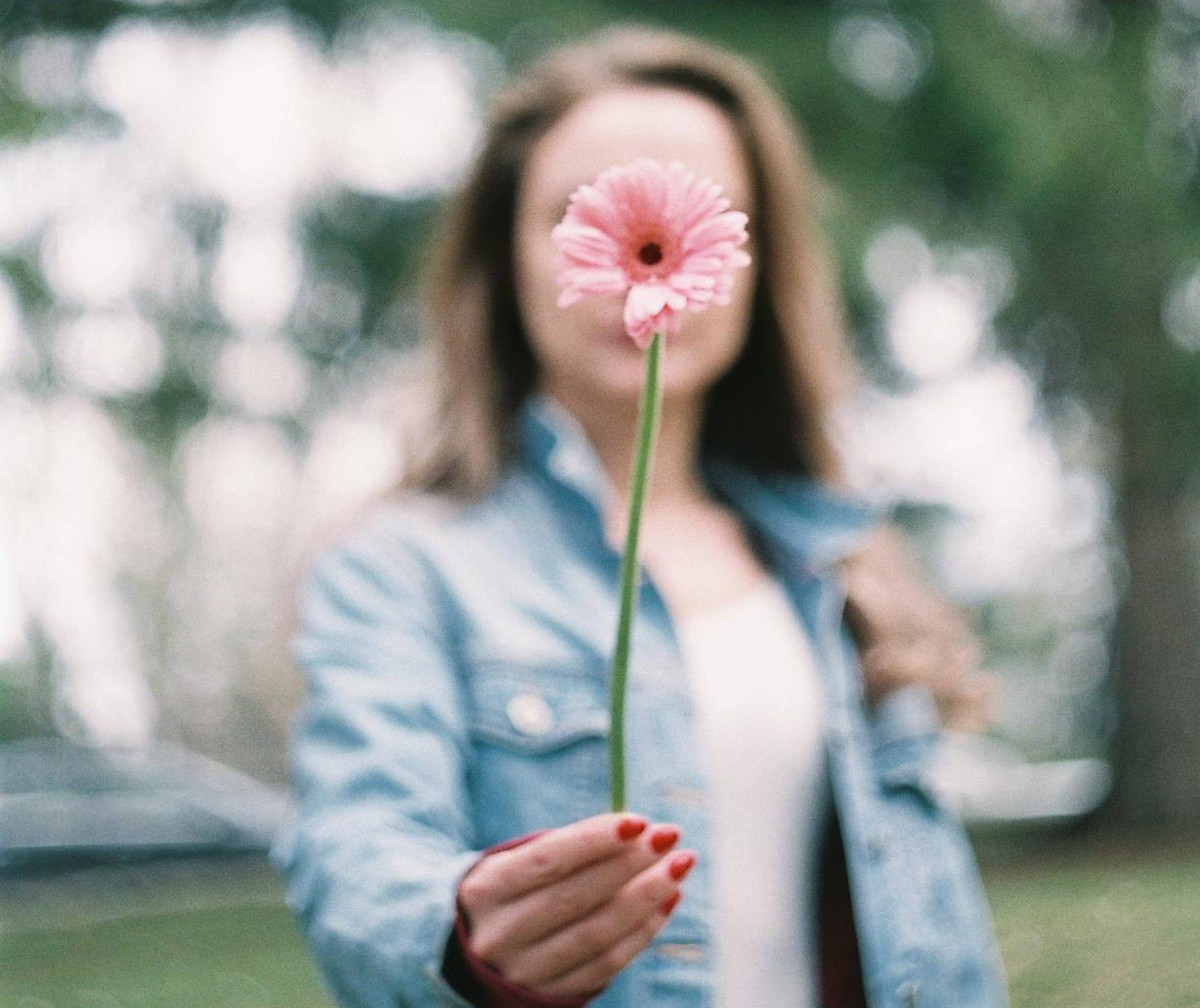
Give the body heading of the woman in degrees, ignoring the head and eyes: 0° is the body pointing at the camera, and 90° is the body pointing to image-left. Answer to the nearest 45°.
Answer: approximately 0°
